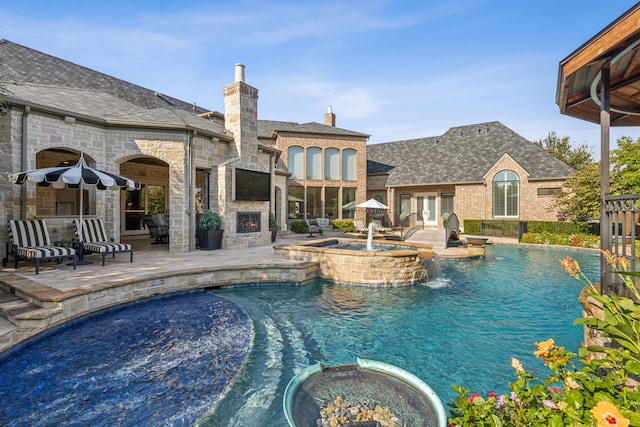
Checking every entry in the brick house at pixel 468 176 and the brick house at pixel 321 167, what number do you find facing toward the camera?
2

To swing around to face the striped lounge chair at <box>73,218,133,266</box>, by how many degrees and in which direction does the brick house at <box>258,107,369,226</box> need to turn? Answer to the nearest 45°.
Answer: approximately 45° to its right

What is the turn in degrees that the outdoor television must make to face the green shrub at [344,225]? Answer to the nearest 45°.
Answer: approximately 90° to its left

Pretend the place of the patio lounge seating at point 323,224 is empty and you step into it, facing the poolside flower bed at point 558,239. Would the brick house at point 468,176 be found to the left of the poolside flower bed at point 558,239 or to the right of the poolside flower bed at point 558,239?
left

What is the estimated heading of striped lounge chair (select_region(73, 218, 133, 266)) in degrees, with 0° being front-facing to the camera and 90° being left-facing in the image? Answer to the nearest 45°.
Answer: approximately 315°

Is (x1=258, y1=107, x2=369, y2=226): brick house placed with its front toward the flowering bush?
yes

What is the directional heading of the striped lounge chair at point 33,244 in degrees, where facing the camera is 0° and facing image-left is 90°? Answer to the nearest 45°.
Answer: approximately 315°

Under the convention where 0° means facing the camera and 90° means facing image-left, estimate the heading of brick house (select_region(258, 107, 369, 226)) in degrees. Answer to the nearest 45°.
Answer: approximately 0°
